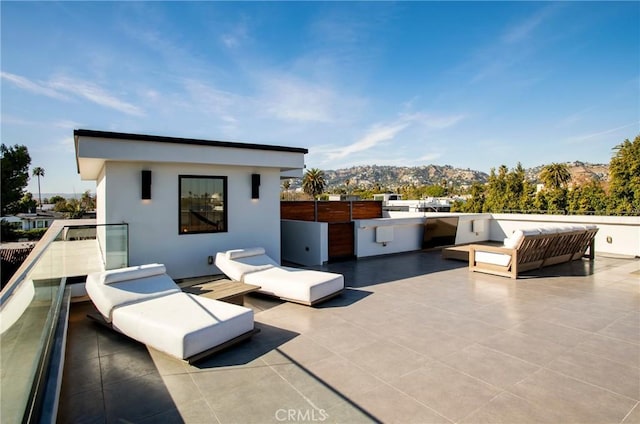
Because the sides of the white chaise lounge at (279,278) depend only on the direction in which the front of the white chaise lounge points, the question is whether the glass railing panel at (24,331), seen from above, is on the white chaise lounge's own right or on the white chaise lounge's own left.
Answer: on the white chaise lounge's own right

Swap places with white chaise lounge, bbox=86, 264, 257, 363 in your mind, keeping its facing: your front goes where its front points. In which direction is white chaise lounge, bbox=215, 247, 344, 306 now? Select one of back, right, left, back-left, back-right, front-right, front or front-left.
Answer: left

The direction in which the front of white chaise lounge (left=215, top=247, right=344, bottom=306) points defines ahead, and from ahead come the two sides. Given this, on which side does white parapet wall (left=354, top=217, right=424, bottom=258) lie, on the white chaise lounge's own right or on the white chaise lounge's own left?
on the white chaise lounge's own left

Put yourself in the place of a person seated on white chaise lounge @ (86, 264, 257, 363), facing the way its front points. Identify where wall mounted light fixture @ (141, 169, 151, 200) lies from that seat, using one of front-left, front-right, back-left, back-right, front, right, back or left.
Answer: back-left

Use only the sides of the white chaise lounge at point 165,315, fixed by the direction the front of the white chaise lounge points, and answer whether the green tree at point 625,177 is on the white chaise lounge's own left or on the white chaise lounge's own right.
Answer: on the white chaise lounge's own left

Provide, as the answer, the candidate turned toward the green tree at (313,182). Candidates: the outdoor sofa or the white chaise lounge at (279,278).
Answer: the outdoor sofa

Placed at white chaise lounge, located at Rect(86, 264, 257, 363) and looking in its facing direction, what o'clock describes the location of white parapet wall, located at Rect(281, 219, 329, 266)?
The white parapet wall is roughly at 9 o'clock from the white chaise lounge.

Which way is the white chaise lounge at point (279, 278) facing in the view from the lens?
facing the viewer and to the right of the viewer

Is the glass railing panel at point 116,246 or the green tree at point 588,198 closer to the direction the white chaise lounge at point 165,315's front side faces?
the green tree

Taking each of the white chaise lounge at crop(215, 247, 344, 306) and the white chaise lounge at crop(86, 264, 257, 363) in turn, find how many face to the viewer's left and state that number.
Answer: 0

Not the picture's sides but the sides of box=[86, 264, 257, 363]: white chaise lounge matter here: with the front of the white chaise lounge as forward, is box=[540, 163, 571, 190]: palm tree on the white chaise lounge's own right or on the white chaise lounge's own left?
on the white chaise lounge's own left

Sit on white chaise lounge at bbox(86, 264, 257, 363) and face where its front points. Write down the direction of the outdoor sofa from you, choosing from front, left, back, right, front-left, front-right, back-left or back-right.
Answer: front-left
